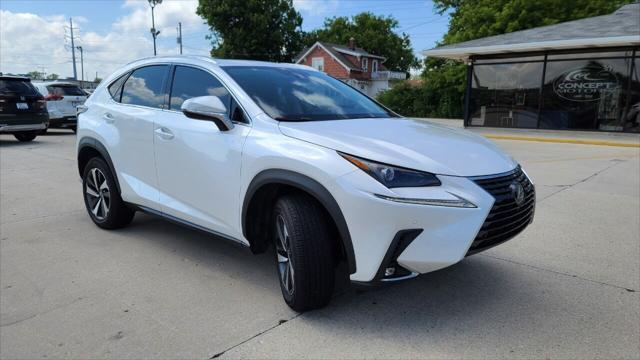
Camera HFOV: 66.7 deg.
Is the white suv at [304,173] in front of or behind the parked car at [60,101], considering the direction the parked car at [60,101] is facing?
behind

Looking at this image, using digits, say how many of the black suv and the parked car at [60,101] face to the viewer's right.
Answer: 0

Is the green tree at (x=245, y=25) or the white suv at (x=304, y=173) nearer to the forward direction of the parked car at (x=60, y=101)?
the green tree

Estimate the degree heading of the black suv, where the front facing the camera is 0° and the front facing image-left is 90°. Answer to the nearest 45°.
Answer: approximately 135°

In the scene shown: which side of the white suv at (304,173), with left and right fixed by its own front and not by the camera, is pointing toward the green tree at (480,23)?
left

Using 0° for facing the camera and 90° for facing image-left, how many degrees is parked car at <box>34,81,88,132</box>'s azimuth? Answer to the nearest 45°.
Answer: approximately 135°

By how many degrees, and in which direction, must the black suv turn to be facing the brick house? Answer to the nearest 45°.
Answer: approximately 90° to its right

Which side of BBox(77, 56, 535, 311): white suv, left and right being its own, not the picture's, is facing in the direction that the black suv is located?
back

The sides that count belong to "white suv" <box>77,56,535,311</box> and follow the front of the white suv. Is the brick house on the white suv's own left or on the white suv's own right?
on the white suv's own left

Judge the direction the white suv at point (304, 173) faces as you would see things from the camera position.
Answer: facing the viewer and to the right of the viewer
